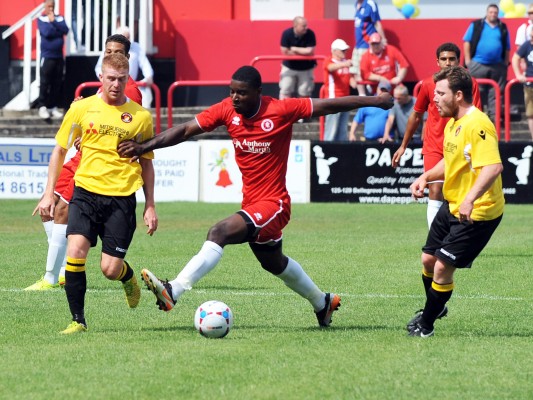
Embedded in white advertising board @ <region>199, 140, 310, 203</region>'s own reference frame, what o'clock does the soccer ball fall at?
The soccer ball is roughly at 12 o'clock from the white advertising board.

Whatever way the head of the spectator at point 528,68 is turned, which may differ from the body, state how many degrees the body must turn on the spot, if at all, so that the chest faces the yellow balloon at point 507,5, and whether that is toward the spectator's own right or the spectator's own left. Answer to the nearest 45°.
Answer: approximately 180°

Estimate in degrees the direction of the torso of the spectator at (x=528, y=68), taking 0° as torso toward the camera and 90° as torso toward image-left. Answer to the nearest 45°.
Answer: approximately 0°

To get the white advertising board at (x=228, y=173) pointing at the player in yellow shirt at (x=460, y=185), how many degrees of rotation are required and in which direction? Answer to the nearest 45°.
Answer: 0° — it already faces them

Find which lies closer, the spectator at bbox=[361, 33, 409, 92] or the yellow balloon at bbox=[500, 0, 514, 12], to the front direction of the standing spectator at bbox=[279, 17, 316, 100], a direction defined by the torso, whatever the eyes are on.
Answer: the spectator
